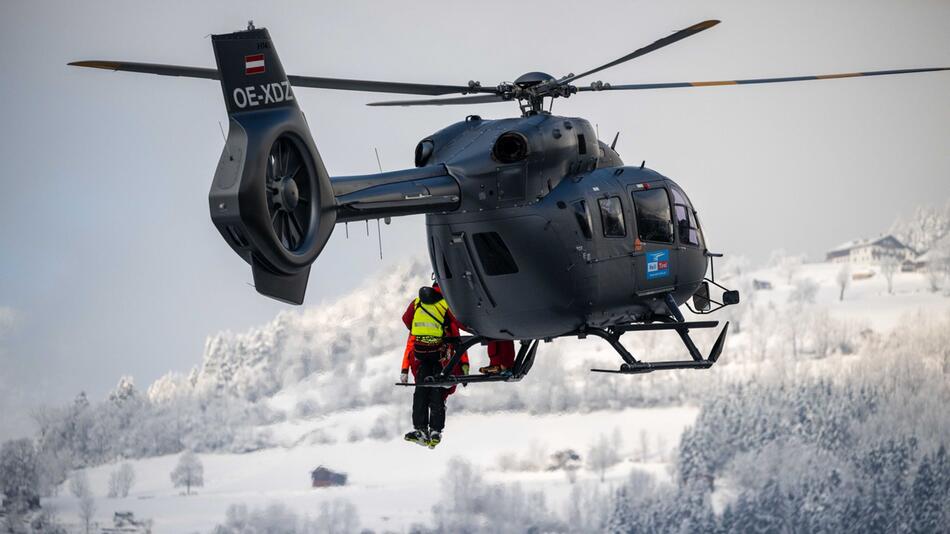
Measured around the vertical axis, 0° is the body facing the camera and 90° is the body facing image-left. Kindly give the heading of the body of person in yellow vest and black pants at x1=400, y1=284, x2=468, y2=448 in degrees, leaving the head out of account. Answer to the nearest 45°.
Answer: approximately 180°

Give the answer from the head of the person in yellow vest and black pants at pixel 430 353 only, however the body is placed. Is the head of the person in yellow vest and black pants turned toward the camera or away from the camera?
away from the camera

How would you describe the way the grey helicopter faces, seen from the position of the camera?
facing away from the viewer and to the right of the viewer
